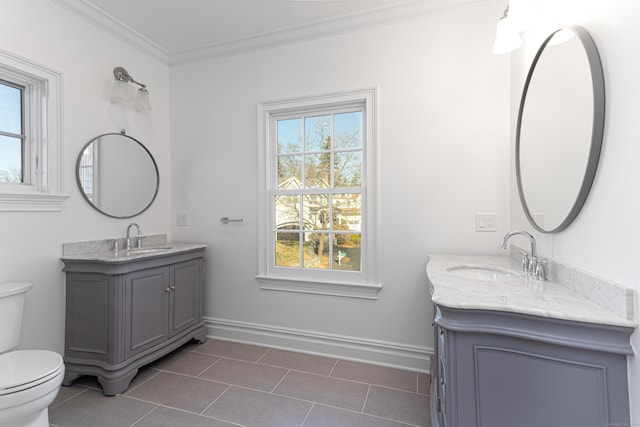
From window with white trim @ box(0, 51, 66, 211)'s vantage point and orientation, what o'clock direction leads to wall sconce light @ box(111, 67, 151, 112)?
The wall sconce light is roughly at 10 o'clock from the window with white trim.

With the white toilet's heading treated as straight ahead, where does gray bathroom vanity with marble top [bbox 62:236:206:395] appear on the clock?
The gray bathroom vanity with marble top is roughly at 9 o'clock from the white toilet.

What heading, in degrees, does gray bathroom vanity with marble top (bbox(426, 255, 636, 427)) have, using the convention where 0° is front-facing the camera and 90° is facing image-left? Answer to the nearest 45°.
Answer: approximately 90°

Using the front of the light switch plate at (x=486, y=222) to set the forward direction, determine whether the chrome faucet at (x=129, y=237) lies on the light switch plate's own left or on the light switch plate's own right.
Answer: on the light switch plate's own right

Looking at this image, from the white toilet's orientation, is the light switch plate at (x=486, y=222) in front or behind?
in front

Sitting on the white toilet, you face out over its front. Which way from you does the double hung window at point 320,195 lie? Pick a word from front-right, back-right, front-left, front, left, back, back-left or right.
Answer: front-left

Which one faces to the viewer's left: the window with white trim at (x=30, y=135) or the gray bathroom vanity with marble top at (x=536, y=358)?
the gray bathroom vanity with marble top

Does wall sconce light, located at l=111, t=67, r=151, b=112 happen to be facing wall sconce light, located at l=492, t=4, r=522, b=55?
yes

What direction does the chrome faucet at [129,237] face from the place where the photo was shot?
facing the viewer and to the right of the viewer
